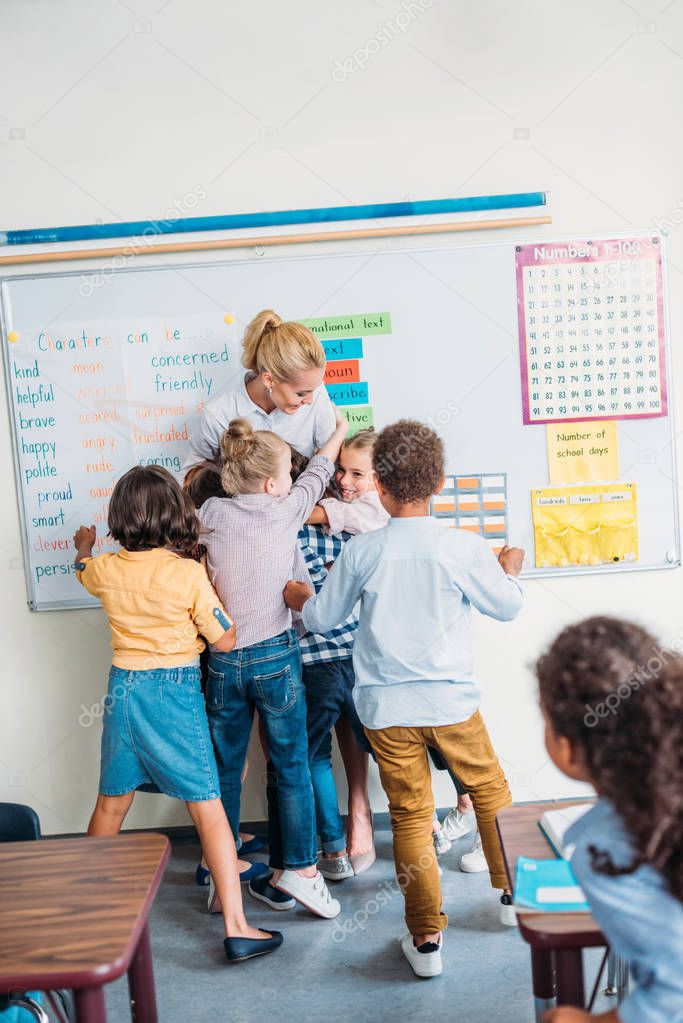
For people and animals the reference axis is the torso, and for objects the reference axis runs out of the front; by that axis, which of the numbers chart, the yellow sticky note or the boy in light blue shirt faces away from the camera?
the boy in light blue shirt

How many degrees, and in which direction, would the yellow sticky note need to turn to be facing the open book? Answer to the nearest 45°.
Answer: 0° — it already faces it

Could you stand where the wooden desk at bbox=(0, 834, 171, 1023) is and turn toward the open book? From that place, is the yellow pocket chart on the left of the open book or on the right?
left

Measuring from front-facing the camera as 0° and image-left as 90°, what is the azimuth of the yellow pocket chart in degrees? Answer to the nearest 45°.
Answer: approximately 0°

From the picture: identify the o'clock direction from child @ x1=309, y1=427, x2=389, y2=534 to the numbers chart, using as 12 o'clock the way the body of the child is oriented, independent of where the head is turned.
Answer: The numbers chart is roughly at 7 o'clock from the child.

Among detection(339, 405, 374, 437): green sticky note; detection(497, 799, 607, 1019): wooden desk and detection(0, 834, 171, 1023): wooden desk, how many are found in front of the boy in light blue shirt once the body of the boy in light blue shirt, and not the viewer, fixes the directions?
1

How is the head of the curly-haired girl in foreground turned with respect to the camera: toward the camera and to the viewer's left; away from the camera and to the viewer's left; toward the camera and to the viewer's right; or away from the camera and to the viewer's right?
away from the camera and to the viewer's left

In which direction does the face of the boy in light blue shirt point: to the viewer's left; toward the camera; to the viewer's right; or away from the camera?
away from the camera
